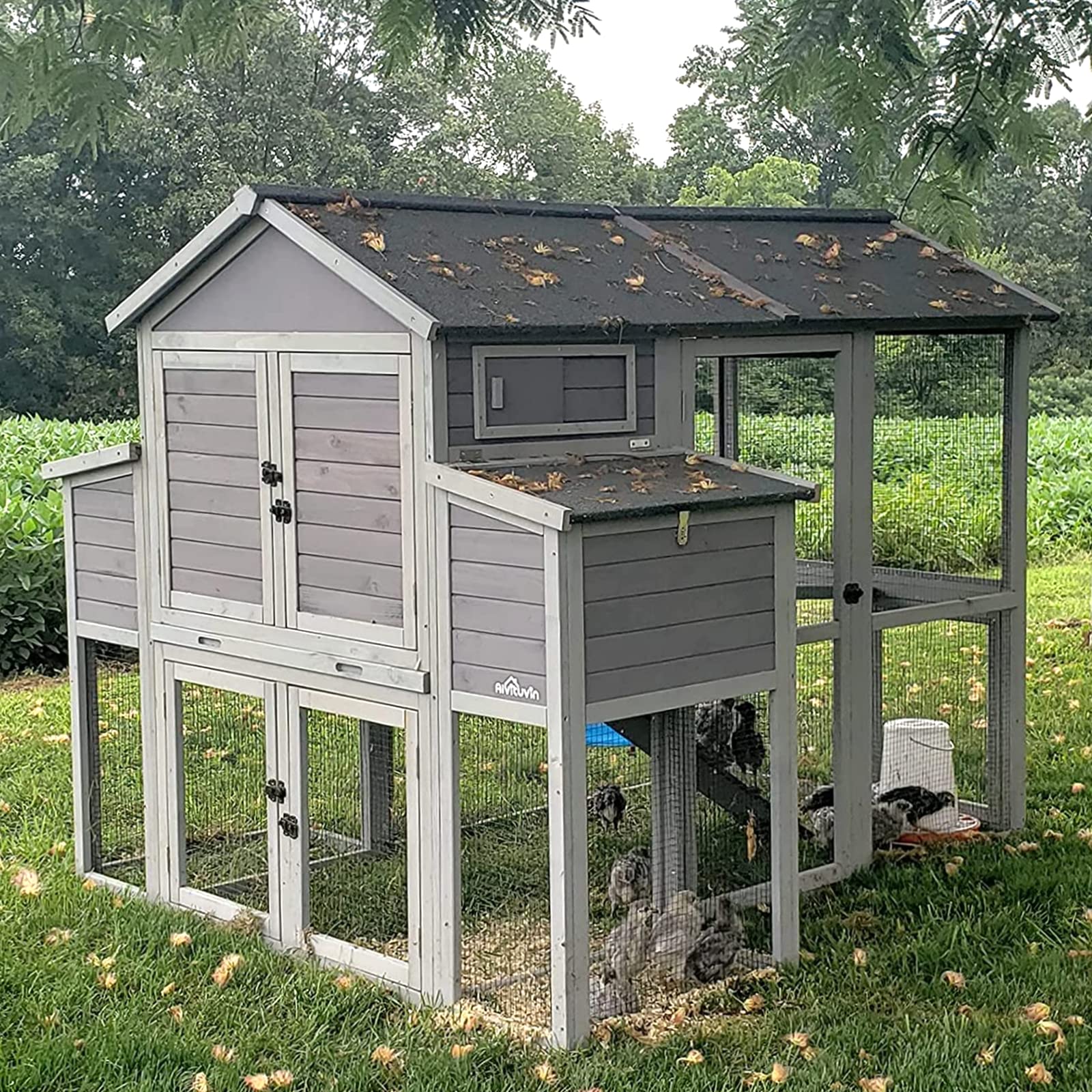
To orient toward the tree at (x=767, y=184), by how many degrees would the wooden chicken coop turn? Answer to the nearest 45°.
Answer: approximately 135° to its right

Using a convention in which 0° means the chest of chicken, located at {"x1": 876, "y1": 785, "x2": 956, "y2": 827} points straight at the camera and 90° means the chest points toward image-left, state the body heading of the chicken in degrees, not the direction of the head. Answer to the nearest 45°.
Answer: approximately 270°

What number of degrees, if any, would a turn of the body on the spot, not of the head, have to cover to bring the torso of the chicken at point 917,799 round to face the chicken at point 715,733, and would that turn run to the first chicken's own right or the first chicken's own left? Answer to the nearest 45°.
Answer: approximately 135° to the first chicken's own right

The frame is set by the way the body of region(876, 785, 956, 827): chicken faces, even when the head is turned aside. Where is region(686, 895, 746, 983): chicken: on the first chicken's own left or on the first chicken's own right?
on the first chicken's own right
